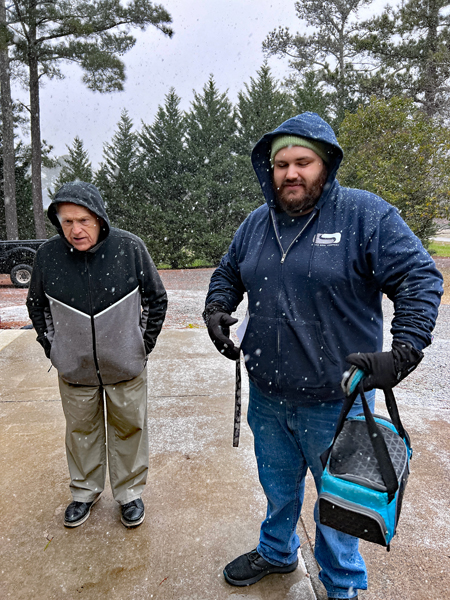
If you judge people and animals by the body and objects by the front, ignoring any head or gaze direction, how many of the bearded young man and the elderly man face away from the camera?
0

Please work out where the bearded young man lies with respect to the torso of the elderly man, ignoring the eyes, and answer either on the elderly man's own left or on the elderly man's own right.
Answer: on the elderly man's own left

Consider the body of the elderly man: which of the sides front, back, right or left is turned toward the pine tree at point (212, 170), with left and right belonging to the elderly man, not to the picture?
back

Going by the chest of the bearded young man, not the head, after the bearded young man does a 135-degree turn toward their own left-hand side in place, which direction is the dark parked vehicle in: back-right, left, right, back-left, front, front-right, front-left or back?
back-left

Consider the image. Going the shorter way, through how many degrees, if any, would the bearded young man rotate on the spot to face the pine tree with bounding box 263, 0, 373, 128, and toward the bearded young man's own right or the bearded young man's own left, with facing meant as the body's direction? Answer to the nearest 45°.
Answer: approximately 135° to the bearded young man's own right

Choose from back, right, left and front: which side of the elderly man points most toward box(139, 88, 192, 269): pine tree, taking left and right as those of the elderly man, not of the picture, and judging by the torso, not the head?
back

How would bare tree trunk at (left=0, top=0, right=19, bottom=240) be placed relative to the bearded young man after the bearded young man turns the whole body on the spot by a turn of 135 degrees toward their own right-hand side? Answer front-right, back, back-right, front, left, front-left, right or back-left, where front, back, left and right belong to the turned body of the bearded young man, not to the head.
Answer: front-left

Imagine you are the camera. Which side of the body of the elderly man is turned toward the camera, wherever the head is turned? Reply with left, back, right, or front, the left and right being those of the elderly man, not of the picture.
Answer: front

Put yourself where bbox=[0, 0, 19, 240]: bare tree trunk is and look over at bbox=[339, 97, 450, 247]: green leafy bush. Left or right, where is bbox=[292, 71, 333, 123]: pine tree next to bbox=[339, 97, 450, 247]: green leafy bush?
left

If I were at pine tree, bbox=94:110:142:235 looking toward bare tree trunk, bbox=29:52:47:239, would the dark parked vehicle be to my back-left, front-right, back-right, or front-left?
front-left

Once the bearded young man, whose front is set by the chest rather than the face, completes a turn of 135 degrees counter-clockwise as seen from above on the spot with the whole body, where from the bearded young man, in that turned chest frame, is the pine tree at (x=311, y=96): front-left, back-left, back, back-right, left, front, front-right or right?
left

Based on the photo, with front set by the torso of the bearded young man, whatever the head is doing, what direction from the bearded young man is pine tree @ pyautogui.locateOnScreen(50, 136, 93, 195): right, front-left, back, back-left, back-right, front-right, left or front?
right

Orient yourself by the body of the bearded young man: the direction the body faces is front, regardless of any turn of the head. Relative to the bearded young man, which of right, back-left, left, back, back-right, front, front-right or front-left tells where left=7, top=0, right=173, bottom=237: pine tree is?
right

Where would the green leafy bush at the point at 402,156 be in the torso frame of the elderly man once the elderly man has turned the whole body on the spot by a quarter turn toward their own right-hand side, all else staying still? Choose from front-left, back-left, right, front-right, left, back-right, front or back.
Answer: back-right

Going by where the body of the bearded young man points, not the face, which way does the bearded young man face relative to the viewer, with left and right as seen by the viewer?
facing the viewer and to the left of the viewer

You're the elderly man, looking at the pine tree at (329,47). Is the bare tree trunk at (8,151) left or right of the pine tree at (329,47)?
left
